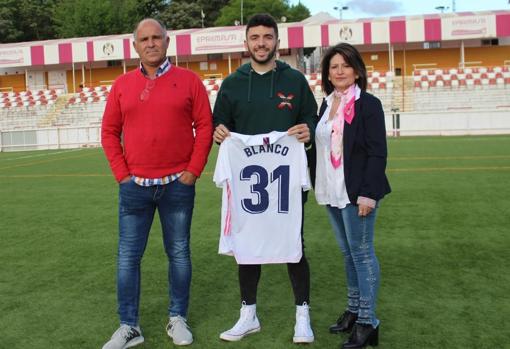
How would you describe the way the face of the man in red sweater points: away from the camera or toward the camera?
toward the camera

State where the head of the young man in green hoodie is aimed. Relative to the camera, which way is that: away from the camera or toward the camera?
toward the camera

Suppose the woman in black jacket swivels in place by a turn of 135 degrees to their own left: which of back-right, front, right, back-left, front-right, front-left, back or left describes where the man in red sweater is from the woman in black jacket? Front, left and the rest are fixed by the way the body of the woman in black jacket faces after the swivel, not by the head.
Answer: back

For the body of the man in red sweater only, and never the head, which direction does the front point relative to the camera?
toward the camera

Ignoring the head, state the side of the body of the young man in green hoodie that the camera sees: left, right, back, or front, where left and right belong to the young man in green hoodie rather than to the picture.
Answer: front

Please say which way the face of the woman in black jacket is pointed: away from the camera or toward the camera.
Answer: toward the camera

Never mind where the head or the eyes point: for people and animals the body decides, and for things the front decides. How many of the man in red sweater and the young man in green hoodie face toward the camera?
2
